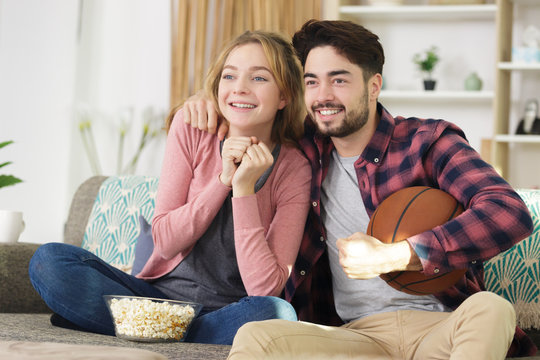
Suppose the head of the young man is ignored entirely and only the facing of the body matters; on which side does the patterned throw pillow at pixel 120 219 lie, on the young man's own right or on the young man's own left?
on the young man's own right

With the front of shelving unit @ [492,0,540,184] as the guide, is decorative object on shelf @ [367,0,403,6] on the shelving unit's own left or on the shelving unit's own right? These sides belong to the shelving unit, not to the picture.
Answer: on the shelving unit's own right

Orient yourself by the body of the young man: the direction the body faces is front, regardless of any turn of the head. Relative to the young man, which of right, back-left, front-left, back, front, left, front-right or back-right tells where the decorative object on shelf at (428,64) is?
back-right

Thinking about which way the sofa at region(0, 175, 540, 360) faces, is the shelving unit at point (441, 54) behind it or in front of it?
behind

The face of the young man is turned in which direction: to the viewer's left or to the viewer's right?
to the viewer's left

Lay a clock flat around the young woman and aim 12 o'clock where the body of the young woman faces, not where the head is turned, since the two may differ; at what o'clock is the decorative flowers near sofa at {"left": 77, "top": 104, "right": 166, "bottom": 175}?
The decorative flowers near sofa is roughly at 4 o'clock from the young woman.

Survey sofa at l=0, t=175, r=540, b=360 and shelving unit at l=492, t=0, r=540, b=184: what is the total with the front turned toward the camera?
2

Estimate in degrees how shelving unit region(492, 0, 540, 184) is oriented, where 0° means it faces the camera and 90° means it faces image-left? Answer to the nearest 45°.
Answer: approximately 0°

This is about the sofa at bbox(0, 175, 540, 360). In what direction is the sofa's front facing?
toward the camera

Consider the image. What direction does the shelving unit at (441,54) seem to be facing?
toward the camera

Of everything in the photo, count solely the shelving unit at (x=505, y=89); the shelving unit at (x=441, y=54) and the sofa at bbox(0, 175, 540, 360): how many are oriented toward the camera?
3

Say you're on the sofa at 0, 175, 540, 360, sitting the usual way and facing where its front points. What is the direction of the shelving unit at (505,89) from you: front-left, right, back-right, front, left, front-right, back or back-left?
back-left

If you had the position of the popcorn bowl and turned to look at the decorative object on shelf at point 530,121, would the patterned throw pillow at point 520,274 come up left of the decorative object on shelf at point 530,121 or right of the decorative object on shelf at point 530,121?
right

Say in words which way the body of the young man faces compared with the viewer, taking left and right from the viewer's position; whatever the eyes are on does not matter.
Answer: facing the viewer and to the left of the viewer

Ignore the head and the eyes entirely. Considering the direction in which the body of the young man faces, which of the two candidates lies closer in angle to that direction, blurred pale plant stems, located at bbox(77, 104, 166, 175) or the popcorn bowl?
the popcorn bowl

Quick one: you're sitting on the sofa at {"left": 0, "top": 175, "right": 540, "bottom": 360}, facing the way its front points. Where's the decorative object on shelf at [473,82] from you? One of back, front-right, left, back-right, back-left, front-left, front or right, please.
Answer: back-left
